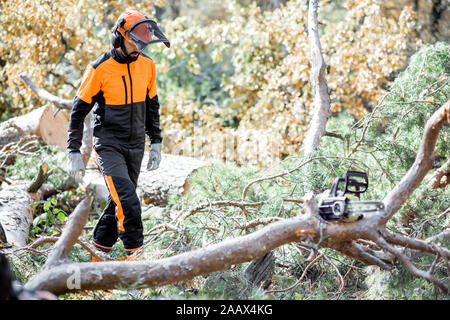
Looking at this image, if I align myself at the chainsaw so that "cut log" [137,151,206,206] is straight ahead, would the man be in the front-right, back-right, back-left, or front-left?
front-left

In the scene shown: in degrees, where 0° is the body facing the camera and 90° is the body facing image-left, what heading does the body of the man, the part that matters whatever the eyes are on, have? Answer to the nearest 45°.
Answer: approximately 315°

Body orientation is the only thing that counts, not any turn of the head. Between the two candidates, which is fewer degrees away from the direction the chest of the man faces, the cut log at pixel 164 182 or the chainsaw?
the chainsaw

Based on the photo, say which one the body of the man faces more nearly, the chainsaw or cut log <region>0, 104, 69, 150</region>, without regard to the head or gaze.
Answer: the chainsaw

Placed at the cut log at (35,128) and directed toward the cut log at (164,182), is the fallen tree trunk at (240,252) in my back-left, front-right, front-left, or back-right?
front-right

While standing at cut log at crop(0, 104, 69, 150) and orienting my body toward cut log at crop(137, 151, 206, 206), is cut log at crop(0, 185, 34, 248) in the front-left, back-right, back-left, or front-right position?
front-right

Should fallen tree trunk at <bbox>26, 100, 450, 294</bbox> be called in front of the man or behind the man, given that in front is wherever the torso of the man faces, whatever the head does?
in front

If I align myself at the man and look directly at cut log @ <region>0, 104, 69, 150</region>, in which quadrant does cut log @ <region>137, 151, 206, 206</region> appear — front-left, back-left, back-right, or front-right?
front-right

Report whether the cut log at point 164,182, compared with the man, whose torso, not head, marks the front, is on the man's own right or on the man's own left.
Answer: on the man's own left
